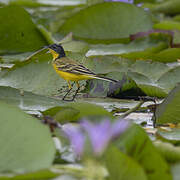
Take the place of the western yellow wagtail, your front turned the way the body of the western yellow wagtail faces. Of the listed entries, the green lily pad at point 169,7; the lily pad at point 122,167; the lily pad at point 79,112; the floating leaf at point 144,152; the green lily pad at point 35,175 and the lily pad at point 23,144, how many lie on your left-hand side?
5

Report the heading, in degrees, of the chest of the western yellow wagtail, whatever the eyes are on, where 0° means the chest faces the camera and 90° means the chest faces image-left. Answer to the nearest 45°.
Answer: approximately 90°

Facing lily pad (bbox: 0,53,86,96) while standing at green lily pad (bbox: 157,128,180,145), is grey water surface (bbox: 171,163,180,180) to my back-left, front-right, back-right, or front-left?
back-left

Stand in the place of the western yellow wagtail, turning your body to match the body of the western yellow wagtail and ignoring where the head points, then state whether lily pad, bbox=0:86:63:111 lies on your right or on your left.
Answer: on your left

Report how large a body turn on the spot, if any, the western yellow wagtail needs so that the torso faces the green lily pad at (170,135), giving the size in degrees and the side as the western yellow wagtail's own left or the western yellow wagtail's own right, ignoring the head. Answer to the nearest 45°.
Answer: approximately 135° to the western yellow wagtail's own left

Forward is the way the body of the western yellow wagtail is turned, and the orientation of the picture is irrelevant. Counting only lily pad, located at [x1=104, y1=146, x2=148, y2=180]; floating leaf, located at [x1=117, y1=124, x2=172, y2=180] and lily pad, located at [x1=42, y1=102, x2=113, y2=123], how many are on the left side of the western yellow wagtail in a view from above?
3

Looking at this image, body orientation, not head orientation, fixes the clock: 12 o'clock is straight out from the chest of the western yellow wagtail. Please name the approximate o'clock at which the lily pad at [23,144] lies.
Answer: The lily pad is roughly at 9 o'clock from the western yellow wagtail.

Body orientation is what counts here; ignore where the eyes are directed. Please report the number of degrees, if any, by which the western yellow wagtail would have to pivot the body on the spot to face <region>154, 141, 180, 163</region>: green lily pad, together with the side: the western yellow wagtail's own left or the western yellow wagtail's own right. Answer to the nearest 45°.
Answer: approximately 90° to the western yellow wagtail's own left

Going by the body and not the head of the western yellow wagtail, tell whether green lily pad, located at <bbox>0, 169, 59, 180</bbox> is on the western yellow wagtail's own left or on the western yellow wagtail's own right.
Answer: on the western yellow wagtail's own left

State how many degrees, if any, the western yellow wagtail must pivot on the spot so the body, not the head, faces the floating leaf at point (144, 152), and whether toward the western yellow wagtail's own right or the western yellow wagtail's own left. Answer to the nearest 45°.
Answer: approximately 90° to the western yellow wagtail's own left

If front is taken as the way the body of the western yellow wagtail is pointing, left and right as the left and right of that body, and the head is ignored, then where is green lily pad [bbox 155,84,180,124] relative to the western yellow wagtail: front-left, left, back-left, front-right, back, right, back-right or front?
back-left

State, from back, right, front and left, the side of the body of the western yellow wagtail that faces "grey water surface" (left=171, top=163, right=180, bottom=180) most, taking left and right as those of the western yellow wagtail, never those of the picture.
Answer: left

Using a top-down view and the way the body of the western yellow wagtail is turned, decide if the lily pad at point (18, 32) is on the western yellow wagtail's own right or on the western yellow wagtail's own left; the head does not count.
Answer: on the western yellow wagtail's own right
